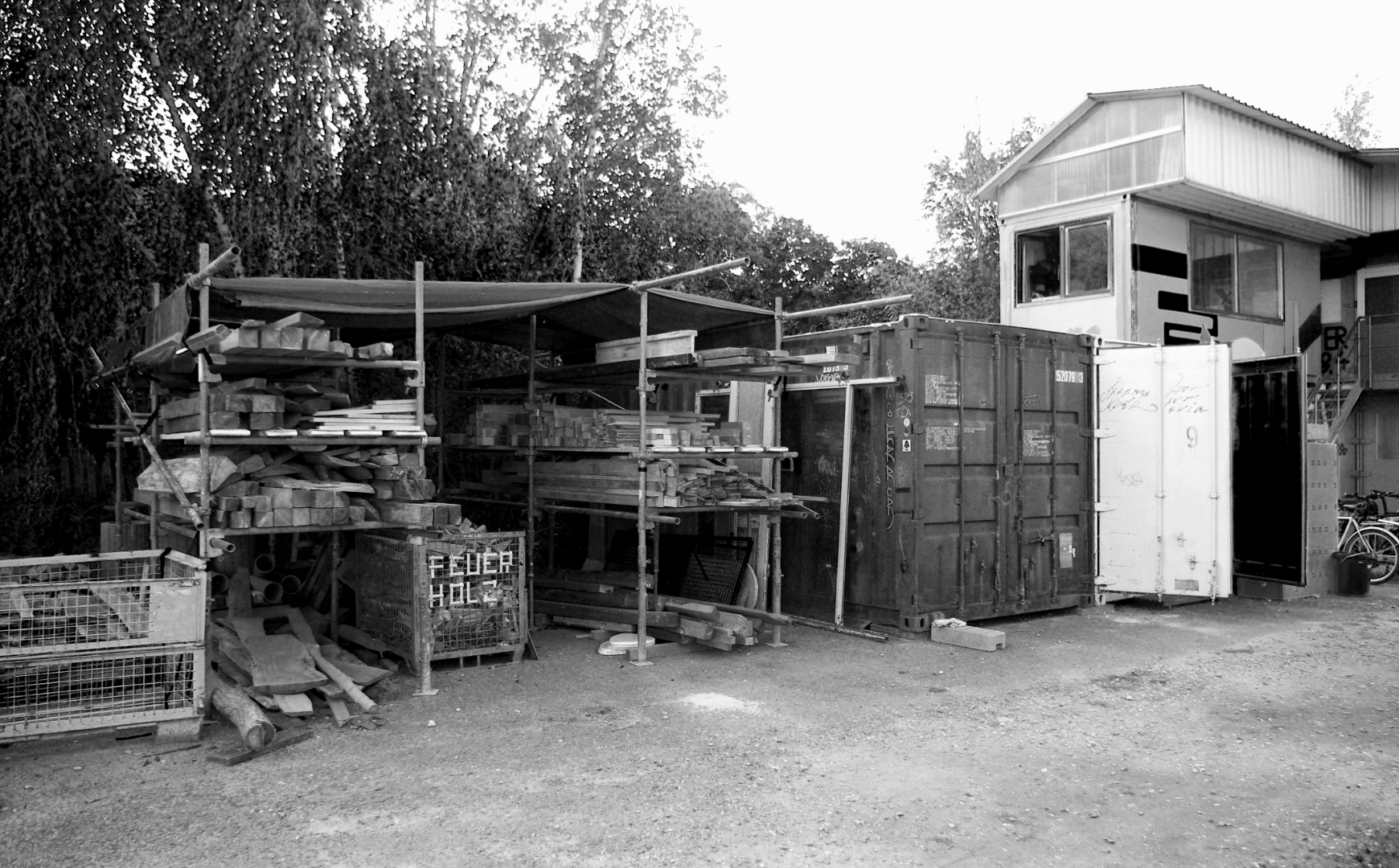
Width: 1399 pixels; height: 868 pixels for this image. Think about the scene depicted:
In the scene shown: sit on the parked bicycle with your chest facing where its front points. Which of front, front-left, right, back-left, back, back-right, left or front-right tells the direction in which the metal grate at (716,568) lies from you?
front-left

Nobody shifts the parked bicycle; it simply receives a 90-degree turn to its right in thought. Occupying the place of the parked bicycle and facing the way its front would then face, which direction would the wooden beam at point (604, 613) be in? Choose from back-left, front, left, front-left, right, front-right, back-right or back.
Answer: back-left

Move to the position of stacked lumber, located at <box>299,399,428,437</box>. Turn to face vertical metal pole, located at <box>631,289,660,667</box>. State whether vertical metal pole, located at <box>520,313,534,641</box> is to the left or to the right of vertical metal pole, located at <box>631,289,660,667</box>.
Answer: left

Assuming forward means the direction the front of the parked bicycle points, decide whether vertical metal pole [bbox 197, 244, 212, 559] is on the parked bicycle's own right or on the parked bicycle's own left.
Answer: on the parked bicycle's own left

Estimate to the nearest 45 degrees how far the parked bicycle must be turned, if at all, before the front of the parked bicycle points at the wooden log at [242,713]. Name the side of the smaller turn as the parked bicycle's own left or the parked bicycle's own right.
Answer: approximately 45° to the parked bicycle's own left

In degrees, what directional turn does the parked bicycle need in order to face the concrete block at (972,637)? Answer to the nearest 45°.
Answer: approximately 45° to its left

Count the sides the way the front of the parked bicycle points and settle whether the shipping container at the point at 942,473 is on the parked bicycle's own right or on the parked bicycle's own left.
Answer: on the parked bicycle's own left

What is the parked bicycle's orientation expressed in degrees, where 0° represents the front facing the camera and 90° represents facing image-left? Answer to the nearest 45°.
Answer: approximately 90°
